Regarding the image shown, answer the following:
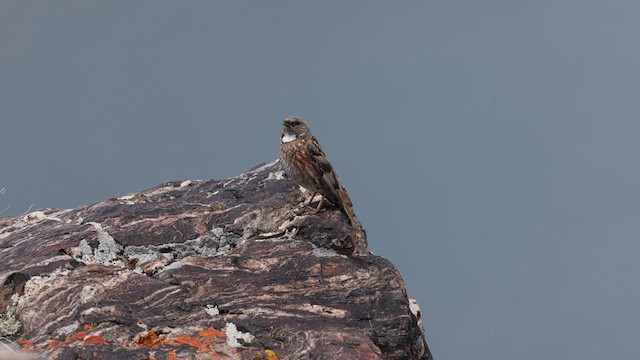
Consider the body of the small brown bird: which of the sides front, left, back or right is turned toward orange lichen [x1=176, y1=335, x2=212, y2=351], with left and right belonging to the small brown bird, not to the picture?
front

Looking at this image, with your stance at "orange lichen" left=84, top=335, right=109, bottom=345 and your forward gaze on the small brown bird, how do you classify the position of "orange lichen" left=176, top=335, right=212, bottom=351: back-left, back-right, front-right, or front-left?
front-right

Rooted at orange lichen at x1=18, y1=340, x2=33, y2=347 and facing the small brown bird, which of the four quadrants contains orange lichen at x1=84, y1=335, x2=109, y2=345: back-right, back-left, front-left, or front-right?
front-right

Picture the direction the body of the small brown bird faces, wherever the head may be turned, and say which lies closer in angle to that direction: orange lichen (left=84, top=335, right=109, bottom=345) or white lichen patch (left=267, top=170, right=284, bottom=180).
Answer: the orange lichen

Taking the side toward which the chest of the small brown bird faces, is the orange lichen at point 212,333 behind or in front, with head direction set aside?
in front

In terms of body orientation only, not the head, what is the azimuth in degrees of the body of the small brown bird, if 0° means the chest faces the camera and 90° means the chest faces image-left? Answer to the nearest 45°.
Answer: approximately 45°

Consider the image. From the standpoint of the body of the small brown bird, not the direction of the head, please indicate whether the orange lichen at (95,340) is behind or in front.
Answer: in front

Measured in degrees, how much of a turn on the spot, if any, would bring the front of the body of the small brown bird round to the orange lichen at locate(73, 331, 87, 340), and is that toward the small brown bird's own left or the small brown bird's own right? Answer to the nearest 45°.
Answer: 0° — it already faces it

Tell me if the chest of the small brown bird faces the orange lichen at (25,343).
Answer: yes
